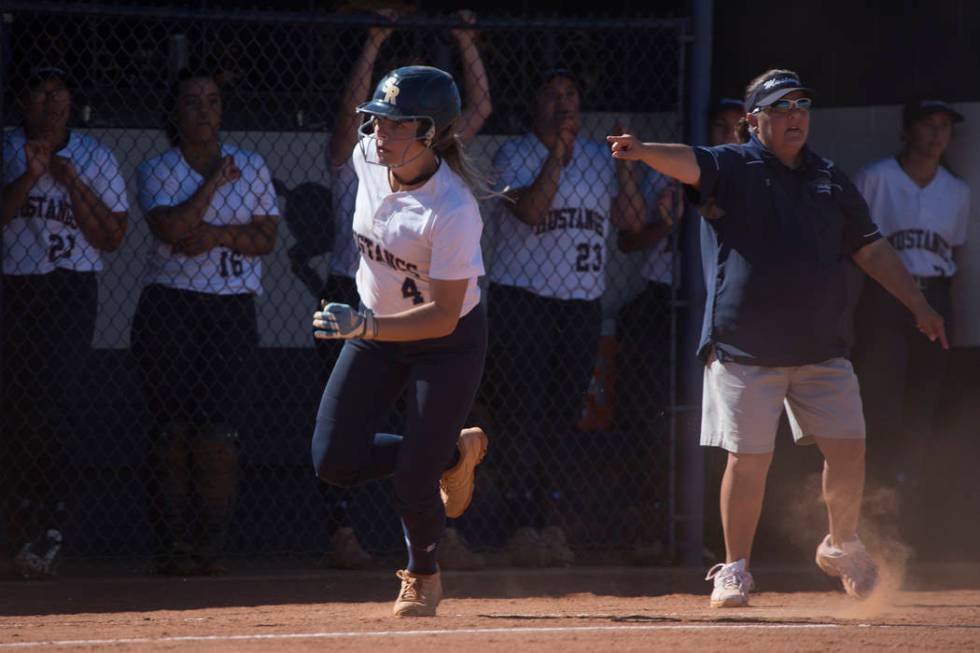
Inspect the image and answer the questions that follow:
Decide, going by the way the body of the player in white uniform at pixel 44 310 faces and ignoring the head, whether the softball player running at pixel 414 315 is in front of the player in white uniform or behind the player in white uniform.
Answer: in front

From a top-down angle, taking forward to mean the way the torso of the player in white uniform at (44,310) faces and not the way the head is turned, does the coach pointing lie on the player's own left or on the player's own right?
on the player's own left

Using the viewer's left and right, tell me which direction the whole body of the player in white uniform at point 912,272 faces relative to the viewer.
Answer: facing the viewer and to the right of the viewer

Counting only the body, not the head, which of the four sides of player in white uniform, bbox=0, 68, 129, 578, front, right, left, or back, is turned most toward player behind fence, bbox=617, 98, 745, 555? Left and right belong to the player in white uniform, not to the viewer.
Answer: left

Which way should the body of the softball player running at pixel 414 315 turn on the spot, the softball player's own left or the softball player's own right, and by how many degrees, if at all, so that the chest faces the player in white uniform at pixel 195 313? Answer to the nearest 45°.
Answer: approximately 90° to the softball player's own right

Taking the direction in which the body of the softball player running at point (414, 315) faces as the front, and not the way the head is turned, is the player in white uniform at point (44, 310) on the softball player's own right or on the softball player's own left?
on the softball player's own right

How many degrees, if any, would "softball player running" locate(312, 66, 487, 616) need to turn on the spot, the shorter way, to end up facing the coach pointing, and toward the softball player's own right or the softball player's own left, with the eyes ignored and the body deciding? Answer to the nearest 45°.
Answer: approximately 135° to the softball player's own left

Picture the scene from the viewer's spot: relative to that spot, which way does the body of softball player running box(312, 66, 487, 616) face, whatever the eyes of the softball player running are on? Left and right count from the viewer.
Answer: facing the viewer and to the left of the viewer

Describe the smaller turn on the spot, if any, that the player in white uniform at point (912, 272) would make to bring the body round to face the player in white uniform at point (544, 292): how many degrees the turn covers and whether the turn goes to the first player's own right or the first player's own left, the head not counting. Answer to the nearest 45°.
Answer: approximately 90° to the first player's own right
